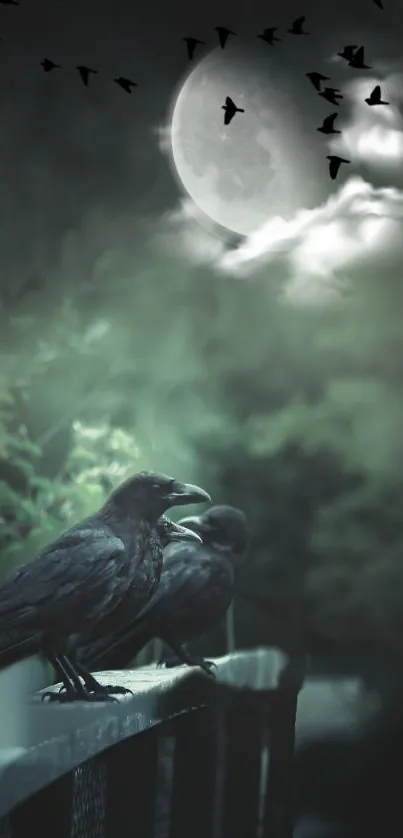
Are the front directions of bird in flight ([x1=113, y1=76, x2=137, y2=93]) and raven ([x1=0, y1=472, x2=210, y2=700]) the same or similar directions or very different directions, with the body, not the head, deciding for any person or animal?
very different directions

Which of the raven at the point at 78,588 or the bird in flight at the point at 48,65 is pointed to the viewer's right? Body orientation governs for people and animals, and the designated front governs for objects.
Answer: the raven
